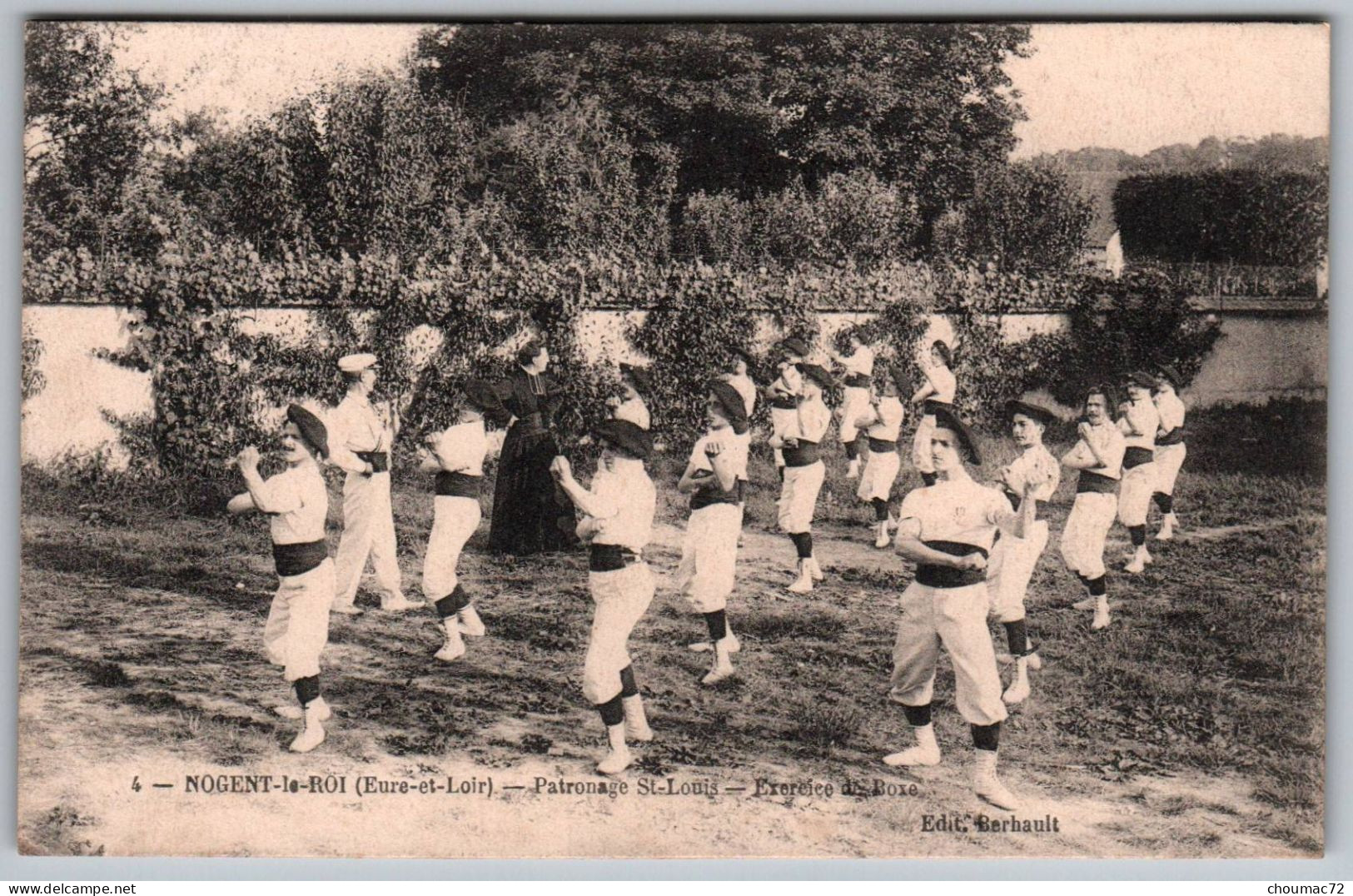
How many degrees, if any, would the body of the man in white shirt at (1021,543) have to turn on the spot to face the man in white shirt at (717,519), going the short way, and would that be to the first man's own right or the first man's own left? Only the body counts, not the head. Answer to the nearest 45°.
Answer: approximately 45° to the first man's own right

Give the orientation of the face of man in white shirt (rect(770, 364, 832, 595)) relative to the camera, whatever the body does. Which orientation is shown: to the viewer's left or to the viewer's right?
to the viewer's left

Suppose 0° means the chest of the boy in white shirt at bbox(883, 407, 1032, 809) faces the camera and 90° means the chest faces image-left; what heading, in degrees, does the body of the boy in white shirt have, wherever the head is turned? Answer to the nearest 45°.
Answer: approximately 0°

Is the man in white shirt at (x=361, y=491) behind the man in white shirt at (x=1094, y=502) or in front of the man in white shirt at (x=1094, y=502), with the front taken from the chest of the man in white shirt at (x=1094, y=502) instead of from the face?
in front

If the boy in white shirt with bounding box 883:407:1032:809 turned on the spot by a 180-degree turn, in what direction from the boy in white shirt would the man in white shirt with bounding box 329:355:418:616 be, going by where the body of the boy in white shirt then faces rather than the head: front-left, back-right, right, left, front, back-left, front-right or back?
left

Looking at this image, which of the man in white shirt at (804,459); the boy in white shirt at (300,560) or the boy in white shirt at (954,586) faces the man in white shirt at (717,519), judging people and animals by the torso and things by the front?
the man in white shirt at (804,459)

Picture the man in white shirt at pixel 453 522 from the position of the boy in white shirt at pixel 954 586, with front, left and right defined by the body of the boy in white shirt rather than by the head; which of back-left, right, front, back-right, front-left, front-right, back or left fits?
right

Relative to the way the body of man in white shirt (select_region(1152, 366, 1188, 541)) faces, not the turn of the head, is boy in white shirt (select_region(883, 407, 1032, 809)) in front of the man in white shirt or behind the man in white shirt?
in front

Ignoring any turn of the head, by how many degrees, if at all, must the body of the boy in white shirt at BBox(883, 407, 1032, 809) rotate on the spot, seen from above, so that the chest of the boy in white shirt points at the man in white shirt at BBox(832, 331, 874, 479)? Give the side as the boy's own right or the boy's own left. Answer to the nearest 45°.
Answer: approximately 135° to the boy's own right

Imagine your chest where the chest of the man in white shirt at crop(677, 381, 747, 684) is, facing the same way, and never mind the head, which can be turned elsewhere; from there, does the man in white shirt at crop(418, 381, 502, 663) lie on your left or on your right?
on your right

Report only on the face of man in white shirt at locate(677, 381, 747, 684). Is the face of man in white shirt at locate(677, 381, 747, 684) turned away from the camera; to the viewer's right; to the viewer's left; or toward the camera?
to the viewer's left
